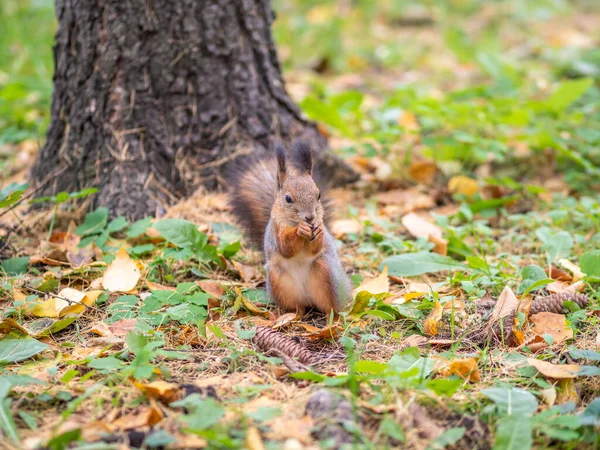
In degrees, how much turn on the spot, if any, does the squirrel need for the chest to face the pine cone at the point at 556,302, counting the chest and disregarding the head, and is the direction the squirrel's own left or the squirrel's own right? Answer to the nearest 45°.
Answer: approximately 90° to the squirrel's own left

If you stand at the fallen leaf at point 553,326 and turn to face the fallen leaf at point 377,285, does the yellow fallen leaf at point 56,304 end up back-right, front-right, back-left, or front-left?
front-left

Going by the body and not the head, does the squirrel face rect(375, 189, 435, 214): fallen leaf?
no

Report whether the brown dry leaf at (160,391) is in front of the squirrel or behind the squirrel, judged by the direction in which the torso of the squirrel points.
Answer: in front

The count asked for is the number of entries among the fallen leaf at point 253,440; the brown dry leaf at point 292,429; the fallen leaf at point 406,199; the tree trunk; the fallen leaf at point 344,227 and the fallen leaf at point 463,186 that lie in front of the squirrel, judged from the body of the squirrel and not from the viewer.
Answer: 2

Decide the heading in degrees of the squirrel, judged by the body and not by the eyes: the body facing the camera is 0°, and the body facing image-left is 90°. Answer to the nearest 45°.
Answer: approximately 0°

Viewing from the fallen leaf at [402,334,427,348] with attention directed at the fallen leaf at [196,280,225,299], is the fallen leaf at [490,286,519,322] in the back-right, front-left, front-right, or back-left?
back-right

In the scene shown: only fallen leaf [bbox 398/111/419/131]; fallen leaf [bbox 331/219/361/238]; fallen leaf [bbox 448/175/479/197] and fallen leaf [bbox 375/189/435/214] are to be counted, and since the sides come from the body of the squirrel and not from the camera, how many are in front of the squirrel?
0

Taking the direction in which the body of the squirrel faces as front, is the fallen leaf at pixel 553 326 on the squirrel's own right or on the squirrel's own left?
on the squirrel's own left

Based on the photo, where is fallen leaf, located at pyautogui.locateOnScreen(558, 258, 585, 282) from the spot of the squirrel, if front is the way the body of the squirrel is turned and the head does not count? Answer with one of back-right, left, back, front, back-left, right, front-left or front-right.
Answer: left
